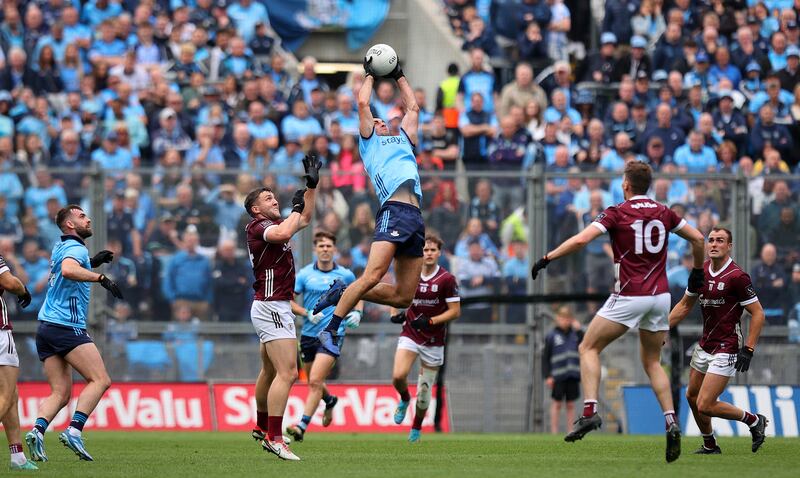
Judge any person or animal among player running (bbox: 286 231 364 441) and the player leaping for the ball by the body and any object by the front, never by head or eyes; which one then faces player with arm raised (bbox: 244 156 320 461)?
the player running

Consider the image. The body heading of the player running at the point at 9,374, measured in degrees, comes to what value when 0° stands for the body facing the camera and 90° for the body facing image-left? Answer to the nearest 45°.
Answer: approximately 270°

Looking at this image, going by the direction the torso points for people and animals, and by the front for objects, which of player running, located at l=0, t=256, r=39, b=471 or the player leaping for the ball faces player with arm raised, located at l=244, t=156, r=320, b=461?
the player running

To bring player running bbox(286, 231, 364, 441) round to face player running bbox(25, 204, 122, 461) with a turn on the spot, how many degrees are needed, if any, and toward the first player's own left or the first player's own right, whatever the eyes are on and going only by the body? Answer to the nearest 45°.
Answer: approximately 45° to the first player's own right

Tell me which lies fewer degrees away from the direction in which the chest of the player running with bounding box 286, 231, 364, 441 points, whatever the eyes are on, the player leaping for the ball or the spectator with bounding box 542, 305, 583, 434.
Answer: the player leaping for the ball

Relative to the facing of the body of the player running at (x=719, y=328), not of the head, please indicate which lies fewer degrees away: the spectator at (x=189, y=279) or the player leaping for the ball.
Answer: the player leaping for the ball
